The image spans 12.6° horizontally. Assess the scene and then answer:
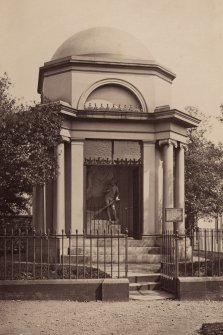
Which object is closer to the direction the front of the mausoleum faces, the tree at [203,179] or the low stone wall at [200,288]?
the low stone wall

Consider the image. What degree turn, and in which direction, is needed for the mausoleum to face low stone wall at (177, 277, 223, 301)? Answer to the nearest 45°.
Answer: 0° — it already faces it

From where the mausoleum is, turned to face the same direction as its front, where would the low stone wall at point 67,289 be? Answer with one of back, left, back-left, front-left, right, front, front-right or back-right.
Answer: front

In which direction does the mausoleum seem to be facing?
toward the camera

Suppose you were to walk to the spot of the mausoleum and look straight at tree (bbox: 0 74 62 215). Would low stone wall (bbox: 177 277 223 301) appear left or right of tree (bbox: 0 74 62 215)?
left

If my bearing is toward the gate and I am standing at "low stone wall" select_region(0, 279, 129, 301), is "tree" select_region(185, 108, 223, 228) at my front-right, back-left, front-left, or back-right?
front-left

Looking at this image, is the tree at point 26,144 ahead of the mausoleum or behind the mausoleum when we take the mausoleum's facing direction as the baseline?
ahead
